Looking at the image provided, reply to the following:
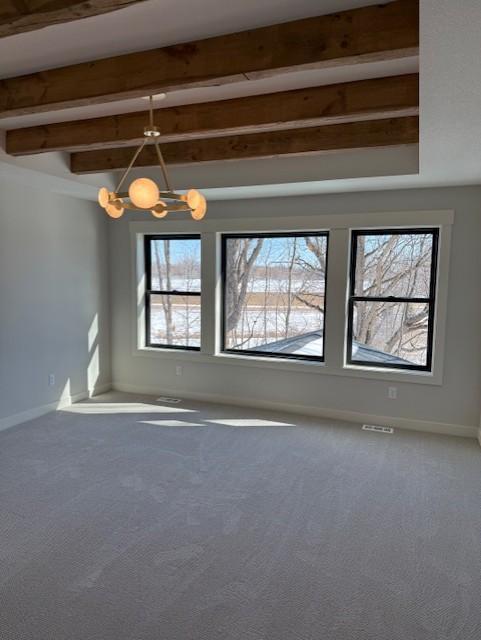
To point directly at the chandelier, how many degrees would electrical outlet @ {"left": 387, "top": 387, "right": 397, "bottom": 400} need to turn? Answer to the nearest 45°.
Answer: approximately 45° to its right

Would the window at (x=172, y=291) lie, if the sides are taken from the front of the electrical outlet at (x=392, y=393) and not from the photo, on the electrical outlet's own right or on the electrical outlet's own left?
on the electrical outlet's own right

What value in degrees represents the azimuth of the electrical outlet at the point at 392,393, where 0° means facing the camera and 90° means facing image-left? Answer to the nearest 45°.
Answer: approximately 0°

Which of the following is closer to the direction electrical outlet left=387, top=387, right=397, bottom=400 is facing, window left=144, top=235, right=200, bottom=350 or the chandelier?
the chandelier

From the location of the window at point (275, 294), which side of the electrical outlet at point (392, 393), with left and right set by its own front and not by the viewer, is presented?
right
